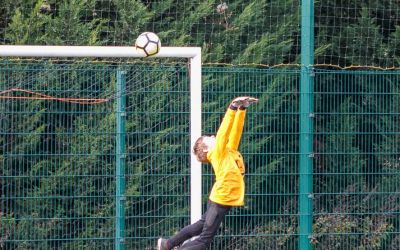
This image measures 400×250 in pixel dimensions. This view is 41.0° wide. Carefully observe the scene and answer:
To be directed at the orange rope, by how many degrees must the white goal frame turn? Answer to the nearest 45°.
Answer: approximately 135° to its right

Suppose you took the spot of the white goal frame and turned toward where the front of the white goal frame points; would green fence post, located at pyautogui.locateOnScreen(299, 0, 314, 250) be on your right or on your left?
on your left

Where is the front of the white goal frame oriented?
toward the camera

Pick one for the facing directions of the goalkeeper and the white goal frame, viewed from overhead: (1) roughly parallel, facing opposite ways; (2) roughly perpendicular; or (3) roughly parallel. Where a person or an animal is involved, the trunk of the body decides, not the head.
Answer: roughly perpendicular
